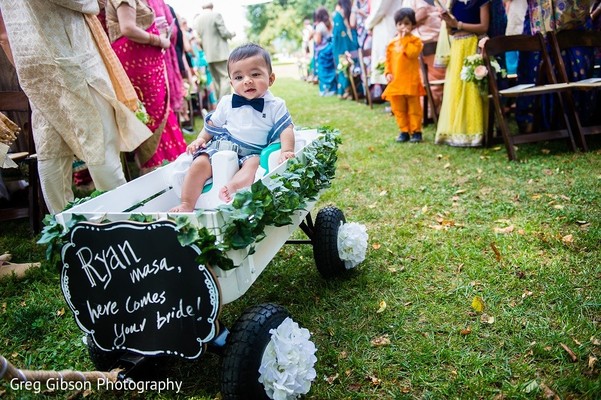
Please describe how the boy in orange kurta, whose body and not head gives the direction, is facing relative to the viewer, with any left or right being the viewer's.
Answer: facing the viewer

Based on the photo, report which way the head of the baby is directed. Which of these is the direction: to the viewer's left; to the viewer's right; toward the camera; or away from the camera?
toward the camera

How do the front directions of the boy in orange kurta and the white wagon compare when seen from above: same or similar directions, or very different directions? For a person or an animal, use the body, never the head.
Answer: same or similar directions

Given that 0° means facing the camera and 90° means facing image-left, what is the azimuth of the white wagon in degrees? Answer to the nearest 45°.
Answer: approximately 45°

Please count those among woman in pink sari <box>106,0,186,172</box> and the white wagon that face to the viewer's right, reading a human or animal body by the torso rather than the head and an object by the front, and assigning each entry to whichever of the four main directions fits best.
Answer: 1

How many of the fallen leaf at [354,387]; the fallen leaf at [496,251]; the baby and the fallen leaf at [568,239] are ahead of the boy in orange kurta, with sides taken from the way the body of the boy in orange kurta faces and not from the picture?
4

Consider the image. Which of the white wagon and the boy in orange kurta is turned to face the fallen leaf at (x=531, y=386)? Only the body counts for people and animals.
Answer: the boy in orange kurta

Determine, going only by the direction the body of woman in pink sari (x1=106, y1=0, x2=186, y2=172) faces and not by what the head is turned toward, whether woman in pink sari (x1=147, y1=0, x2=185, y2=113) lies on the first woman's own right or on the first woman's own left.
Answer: on the first woman's own left

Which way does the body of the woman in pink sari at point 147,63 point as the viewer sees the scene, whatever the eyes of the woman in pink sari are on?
to the viewer's right

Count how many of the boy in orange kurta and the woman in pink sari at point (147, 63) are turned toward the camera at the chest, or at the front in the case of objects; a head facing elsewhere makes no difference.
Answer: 1

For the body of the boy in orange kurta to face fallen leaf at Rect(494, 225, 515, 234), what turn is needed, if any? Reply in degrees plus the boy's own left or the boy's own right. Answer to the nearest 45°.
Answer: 0° — they already face it
